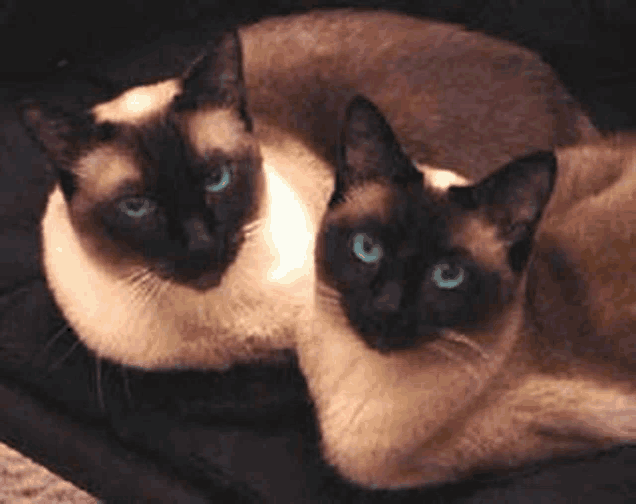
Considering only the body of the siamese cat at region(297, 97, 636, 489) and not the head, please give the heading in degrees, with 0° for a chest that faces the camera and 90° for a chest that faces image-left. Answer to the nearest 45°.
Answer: approximately 45°
